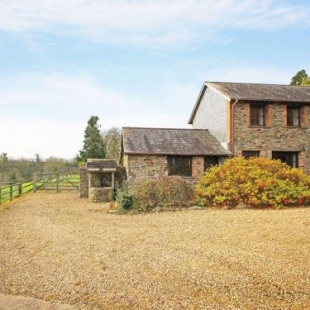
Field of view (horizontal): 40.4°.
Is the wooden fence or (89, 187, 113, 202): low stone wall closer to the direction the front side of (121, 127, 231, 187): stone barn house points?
the low stone wall

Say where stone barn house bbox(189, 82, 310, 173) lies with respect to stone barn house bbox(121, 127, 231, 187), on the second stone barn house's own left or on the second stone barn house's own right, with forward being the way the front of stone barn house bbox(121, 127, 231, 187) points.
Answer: on the second stone barn house's own left

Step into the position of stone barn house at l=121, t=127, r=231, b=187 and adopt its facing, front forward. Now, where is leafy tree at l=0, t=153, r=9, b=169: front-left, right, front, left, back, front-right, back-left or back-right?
back-right

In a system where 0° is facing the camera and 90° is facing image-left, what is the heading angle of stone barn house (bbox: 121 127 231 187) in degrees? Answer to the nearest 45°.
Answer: approximately 0°

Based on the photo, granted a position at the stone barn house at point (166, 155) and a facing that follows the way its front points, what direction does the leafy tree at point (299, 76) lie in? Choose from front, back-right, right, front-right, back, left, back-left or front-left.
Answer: back-left

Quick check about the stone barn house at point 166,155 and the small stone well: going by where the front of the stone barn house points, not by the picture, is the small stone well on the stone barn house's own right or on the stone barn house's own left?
on the stone barn house's own right

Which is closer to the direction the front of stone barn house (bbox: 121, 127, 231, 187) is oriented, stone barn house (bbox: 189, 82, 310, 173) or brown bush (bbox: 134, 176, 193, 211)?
the brown bush

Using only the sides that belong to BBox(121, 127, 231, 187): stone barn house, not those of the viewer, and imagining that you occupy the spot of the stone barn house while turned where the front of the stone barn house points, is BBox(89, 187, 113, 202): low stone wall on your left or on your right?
on your right

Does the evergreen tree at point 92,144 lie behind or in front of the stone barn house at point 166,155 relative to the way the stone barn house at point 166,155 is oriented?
behind

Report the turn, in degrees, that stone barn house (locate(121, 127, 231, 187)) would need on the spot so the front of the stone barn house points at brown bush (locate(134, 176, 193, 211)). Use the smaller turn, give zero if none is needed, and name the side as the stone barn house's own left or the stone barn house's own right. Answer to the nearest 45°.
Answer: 0° — it already faces it
